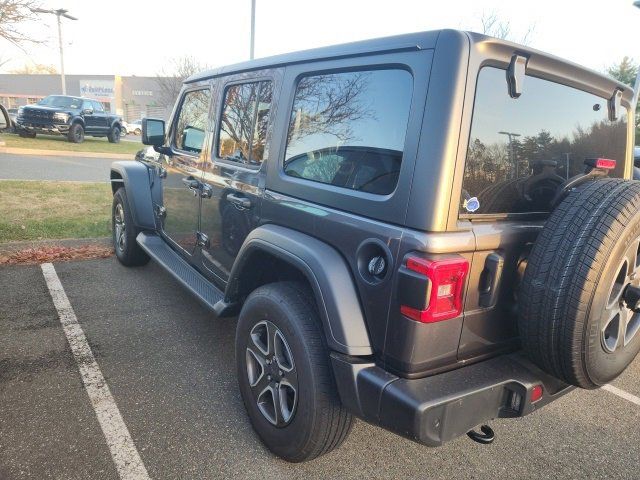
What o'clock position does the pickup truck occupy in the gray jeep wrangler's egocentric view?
The pickup truck is roughly at 12 o'clock from the gray jeep wrangler.

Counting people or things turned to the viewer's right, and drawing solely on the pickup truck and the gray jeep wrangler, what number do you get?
0

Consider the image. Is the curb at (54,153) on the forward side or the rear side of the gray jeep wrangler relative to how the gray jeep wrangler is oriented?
on the forward side

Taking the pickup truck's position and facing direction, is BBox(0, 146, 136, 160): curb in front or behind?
in front

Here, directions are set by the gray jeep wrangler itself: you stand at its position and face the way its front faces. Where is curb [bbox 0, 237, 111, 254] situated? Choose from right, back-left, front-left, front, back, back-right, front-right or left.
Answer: front

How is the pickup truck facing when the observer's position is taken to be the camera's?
facing the viewer and to the left of the viewer

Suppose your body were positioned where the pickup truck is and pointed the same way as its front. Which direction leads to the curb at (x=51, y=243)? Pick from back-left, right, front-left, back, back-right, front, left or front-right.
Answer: front-left

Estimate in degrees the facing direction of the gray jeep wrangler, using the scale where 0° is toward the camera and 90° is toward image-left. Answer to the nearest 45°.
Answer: approximately 135°
